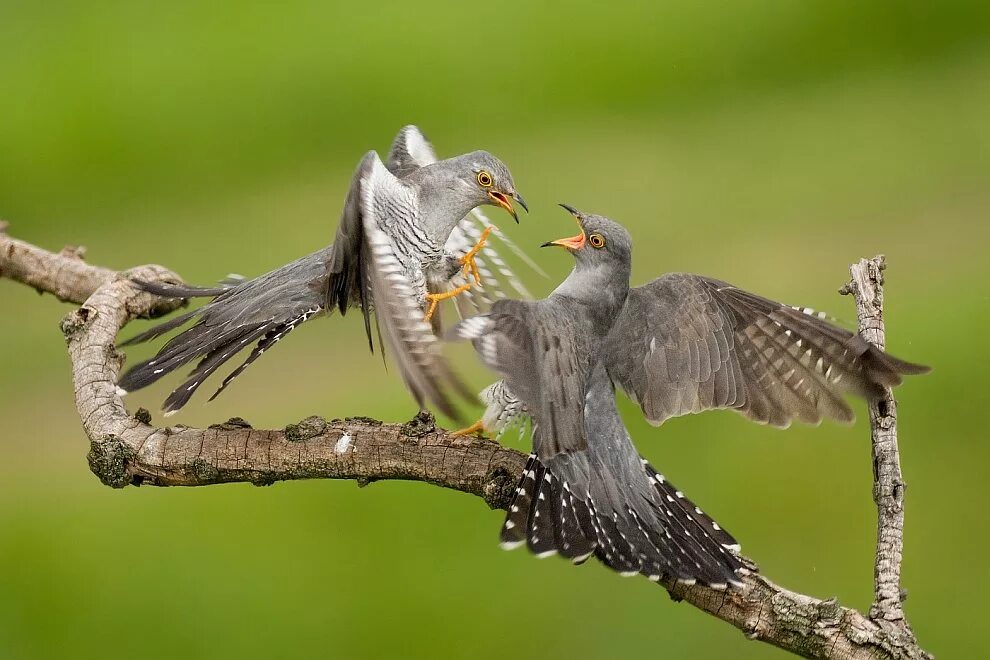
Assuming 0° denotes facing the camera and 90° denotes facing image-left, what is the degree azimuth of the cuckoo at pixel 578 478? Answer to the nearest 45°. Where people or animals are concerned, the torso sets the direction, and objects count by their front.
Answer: approximately 135°

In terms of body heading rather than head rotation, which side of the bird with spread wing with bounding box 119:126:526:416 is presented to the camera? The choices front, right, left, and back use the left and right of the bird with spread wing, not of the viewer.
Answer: right

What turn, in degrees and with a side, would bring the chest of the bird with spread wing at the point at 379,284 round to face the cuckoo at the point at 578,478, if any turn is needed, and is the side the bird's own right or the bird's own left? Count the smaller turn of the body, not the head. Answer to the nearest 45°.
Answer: approximately 45° to the bird's own right

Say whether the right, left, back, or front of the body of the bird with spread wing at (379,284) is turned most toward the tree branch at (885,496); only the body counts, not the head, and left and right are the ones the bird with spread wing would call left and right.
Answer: front

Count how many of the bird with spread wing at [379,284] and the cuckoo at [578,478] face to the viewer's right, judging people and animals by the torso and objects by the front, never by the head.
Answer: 1

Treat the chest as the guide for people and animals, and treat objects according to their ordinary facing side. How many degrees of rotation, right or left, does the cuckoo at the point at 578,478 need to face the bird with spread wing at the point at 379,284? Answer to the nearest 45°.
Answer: approximately 45° to its left

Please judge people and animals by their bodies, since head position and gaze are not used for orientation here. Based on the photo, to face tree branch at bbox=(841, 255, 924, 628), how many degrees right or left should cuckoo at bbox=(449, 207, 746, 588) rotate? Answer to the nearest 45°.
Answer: approximately 135° to its right

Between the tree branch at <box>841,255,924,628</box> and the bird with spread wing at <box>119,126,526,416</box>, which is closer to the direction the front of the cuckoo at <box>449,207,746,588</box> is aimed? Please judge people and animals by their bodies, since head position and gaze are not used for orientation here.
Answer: the bird with spread wing
